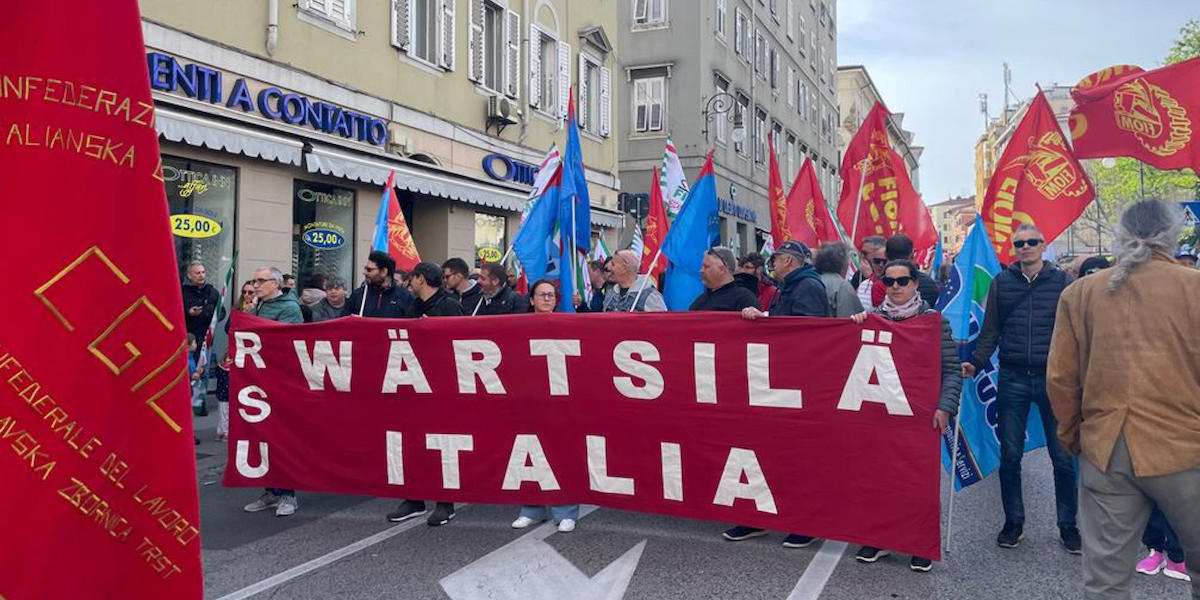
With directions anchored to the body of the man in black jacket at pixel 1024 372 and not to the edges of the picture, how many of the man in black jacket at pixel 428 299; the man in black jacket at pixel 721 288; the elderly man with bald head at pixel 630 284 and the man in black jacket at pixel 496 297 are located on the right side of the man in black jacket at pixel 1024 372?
4

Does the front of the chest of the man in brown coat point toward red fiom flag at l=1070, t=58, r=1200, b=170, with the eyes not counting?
yes

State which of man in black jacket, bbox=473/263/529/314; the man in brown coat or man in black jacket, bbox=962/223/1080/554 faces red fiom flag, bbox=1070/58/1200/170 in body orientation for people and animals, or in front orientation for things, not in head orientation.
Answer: the man in brown coat

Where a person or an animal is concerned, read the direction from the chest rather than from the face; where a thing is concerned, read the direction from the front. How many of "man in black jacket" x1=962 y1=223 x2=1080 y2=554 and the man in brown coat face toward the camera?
1

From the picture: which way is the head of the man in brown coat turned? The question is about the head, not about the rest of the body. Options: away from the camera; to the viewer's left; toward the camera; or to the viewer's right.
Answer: away from the camera

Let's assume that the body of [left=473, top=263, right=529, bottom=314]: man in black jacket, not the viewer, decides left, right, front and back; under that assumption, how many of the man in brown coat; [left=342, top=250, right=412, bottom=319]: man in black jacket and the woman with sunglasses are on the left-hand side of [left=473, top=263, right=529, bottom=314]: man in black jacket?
2

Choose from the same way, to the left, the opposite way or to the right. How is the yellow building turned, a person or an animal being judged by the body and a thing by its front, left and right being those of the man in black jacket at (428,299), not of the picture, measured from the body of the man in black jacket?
to the left

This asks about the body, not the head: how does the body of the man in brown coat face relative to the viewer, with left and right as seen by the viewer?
facing away from the viewer

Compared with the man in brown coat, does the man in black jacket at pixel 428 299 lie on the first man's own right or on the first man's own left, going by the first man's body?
on the first man's own left

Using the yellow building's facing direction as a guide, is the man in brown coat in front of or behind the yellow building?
in front

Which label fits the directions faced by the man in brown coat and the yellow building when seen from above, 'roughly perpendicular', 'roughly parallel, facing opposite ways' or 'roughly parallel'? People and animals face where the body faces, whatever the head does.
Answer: roughly perpendicular

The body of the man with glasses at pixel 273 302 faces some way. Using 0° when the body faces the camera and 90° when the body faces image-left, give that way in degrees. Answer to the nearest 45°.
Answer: approximately 45°

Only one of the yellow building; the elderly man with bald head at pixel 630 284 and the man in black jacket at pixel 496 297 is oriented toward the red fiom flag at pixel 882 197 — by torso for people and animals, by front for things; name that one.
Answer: the yellow building
